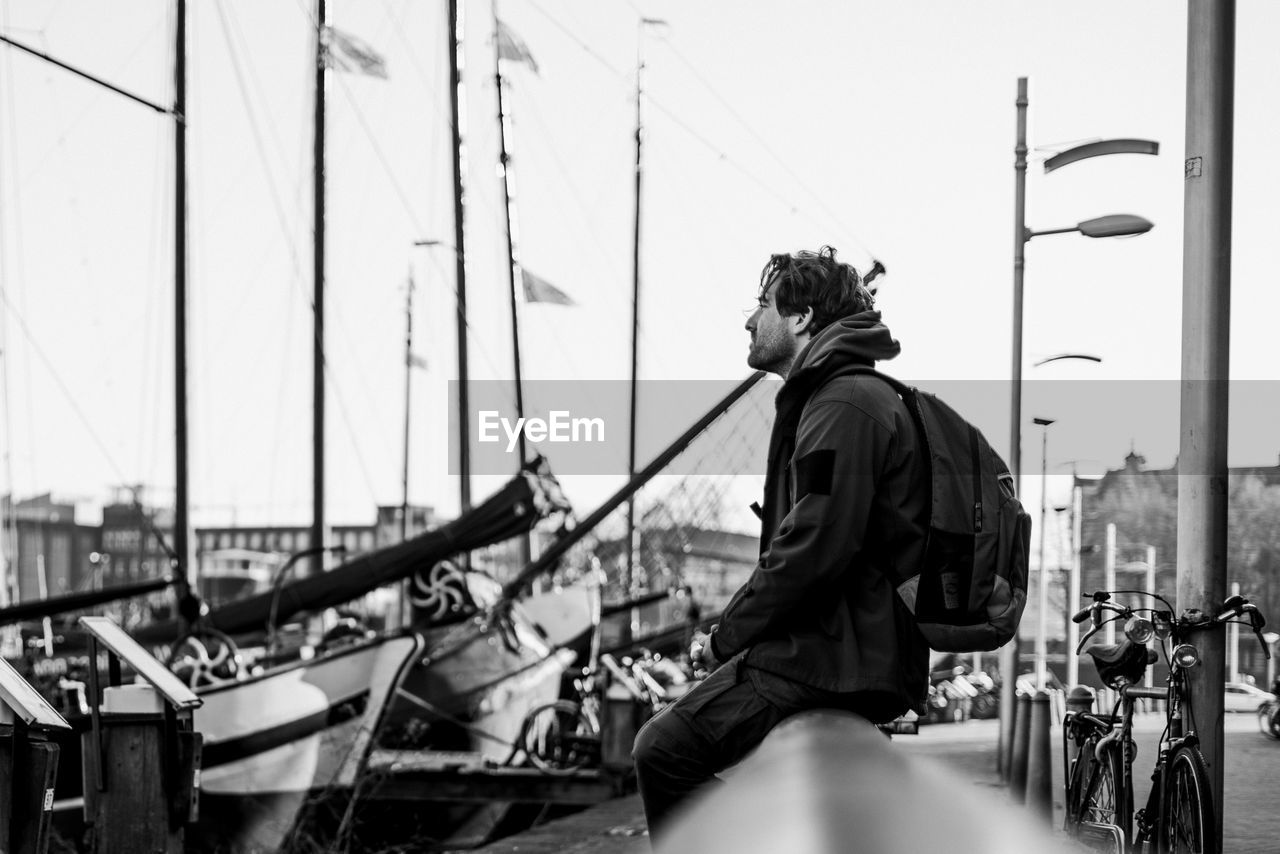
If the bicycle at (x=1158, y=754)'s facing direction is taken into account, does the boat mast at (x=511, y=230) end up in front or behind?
behind

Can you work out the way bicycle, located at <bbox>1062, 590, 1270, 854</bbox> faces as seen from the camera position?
facing the viewer and to the right of the viewer

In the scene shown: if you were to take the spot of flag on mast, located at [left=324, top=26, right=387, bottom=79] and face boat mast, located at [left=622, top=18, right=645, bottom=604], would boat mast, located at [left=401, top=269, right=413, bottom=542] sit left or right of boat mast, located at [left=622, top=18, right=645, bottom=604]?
left

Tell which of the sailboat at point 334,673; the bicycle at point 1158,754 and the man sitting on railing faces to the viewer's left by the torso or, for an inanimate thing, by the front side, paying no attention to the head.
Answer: the man sitting on railing

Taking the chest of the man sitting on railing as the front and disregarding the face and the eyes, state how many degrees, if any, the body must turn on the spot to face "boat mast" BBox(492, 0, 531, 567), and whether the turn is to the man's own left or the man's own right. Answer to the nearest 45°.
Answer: approximately 90° to the man's own right

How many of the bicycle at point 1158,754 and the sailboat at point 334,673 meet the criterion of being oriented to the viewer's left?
0

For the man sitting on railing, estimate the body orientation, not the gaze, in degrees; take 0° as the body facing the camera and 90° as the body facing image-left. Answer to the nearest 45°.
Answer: approximately 90°

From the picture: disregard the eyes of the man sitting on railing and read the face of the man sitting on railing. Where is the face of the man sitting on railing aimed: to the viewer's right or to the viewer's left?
to the viewer's left

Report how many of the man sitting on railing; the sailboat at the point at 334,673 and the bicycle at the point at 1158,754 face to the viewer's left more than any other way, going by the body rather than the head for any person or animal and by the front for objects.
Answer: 1
